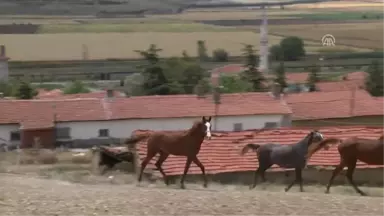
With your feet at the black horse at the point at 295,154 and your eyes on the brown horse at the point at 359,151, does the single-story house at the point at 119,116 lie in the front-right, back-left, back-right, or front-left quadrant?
back-left

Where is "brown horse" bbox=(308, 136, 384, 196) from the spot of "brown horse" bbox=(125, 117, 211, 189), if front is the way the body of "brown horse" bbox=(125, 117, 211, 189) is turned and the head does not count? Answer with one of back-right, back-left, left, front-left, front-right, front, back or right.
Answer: front

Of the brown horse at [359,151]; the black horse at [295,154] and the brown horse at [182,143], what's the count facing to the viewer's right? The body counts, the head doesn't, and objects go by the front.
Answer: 3

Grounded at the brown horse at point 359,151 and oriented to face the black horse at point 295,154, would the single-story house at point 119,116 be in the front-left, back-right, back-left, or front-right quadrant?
front-right

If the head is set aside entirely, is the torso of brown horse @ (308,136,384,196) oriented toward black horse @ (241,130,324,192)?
no

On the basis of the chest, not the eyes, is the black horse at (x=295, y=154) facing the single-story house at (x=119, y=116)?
no

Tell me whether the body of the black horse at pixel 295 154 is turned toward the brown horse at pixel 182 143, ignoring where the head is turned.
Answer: no

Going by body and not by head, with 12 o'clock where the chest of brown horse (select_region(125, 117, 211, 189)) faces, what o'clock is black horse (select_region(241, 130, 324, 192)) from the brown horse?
The black horse is roughly at 12 o'clock from the brown horse.

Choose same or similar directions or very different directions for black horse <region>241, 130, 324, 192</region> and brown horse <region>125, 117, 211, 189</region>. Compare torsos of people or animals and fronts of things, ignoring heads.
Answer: same or similar directions

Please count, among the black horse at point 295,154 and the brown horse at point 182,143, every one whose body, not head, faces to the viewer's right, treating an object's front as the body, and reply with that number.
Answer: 2

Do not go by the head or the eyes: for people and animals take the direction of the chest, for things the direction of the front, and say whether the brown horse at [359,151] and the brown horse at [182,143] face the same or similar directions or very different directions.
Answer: same or similar directions

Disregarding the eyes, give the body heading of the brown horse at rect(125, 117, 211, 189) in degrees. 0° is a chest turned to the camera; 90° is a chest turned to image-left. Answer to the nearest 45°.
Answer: approximately 270°

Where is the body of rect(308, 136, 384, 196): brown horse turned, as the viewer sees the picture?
to the viewer's right

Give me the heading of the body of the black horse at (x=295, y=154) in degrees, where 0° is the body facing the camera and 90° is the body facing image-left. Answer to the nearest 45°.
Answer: approximately 270°
